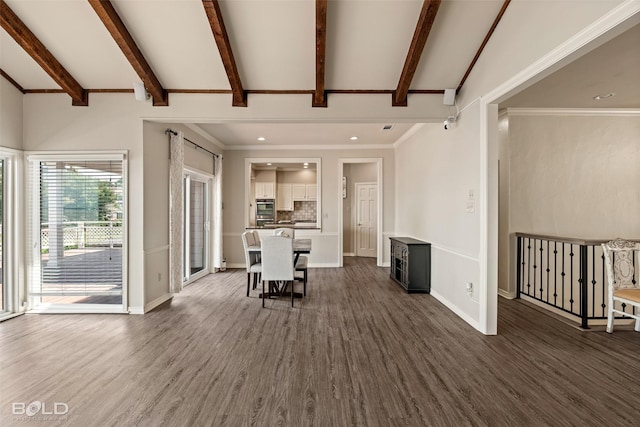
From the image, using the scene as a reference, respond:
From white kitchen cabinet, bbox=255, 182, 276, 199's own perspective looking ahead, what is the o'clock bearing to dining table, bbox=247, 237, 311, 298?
The dining table is roughly at 12 o'clock from the white kitchen cabinet.

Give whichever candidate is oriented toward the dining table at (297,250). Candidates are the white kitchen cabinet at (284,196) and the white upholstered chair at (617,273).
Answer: the white kitchen cabinet

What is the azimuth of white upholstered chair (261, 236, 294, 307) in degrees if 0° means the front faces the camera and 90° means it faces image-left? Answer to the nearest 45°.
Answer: approximately 180°

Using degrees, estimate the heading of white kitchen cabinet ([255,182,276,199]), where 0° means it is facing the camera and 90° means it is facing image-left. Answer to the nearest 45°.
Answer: approximately 0°

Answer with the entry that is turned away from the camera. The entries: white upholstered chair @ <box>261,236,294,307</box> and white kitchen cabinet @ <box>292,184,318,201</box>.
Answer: the white upholstered chair

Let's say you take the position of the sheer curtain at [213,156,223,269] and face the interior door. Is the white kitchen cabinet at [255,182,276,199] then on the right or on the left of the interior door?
left

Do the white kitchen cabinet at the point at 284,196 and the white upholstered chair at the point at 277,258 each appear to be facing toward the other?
yes

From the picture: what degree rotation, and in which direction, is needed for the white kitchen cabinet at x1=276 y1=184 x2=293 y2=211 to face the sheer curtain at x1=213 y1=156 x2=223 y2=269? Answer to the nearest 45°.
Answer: approximately 45° to its right

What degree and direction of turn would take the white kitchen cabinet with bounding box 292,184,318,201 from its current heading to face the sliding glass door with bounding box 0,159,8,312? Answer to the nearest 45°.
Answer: approximately 45° to its right

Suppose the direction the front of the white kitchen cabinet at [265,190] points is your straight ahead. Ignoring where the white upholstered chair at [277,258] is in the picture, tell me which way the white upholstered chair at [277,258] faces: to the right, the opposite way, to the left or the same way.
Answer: the opposite way

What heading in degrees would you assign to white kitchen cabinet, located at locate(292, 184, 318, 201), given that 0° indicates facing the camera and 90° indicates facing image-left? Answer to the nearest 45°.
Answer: approximately 0°

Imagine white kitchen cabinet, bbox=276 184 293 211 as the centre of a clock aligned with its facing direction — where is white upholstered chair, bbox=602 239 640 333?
The white upholstered chair is roughly at 11 o'clock from the white kitchen cabinet.

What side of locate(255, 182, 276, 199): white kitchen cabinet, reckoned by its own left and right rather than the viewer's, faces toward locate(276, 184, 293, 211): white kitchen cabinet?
left
